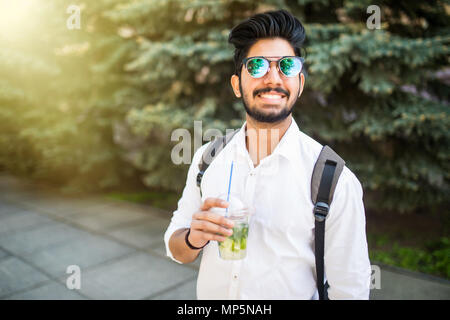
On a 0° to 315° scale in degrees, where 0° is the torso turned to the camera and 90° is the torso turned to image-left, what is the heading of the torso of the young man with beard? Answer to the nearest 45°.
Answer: approximately 45°
